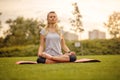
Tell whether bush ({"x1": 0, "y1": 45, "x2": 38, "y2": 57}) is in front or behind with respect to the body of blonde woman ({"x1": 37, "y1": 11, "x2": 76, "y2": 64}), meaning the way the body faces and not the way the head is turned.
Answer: behind

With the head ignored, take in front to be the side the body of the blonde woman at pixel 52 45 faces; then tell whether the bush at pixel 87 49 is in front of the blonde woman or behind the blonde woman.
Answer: behind

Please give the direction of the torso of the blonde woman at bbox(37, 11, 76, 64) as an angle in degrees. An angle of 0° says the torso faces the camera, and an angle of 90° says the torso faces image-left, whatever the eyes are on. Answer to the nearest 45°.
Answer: approximately 0°

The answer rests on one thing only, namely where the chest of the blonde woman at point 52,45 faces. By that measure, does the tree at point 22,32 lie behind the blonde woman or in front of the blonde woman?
behind
